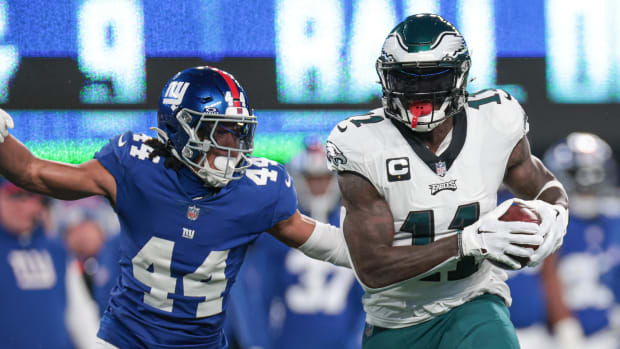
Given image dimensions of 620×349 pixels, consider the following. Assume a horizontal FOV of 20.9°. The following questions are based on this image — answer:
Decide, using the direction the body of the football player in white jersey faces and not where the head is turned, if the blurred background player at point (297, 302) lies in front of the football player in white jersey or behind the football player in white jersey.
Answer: behind

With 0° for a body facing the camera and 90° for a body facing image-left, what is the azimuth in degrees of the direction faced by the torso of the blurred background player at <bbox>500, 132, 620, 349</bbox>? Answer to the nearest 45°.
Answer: approximately 0°

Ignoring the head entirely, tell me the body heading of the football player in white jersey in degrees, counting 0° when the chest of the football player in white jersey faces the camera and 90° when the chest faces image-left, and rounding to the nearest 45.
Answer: approximately 0°

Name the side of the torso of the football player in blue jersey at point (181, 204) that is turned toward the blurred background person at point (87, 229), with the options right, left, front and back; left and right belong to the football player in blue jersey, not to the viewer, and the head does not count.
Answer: back

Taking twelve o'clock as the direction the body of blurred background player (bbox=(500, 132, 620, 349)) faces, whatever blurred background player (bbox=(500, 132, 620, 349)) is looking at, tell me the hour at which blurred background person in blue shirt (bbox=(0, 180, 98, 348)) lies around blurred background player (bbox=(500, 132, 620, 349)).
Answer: blurred background person in blue shirt (bbox=(0, 180, 98, 348)) is roughly at 2 o'clock from blurred background player (bbox=(500, 132, 620, 349)).

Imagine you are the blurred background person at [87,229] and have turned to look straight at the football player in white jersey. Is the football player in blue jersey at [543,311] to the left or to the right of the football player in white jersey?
left

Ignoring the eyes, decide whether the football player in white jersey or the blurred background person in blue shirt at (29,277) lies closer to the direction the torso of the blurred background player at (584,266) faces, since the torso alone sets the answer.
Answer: the football player in white jersey
